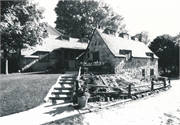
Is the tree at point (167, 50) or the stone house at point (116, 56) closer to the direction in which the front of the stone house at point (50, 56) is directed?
the stone house

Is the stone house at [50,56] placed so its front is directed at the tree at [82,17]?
no

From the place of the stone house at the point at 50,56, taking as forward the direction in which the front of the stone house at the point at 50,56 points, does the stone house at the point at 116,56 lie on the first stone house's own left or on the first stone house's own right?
on the first stone house's own left

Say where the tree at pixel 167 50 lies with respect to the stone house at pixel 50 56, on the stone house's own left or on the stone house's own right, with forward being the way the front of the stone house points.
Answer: on the stone house's own left

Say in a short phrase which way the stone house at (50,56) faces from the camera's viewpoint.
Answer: facing the viewer

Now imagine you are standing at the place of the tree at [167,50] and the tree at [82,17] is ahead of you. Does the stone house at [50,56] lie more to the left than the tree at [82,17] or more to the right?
left
